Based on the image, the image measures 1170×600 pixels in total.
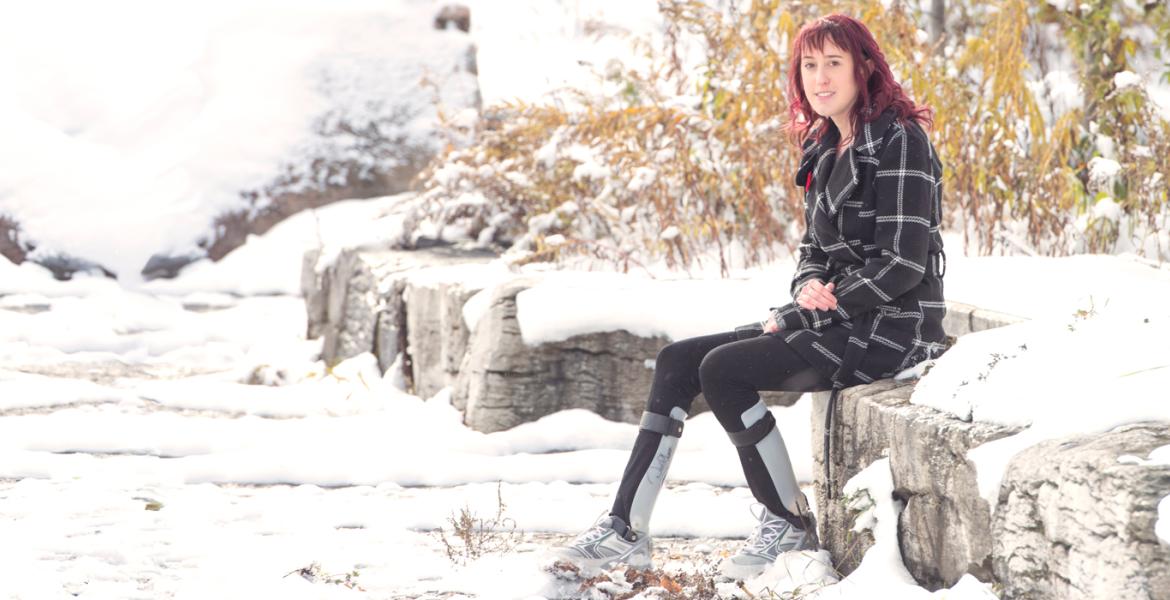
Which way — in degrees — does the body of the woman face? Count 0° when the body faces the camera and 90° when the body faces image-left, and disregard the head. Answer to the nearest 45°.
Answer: approximately 45°

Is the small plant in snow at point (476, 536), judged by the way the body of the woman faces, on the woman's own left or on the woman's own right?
on the woman's own right

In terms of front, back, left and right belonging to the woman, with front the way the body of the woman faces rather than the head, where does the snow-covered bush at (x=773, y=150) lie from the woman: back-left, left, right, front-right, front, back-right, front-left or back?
back-right

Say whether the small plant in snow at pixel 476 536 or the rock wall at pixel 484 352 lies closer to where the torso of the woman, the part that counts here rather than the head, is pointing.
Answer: the small plant in snow

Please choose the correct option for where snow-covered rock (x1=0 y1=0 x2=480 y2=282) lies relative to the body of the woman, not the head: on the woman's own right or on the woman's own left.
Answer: on the woman's own right

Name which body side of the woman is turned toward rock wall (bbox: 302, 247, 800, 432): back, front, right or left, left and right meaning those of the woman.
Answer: right

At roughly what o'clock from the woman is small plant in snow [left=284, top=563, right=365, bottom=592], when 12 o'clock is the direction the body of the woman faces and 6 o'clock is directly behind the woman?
The small plant in snow is roughly at 1 o'clock from the woman.

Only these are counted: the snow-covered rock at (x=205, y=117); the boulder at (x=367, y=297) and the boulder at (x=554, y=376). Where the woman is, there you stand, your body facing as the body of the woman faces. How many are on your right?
3
